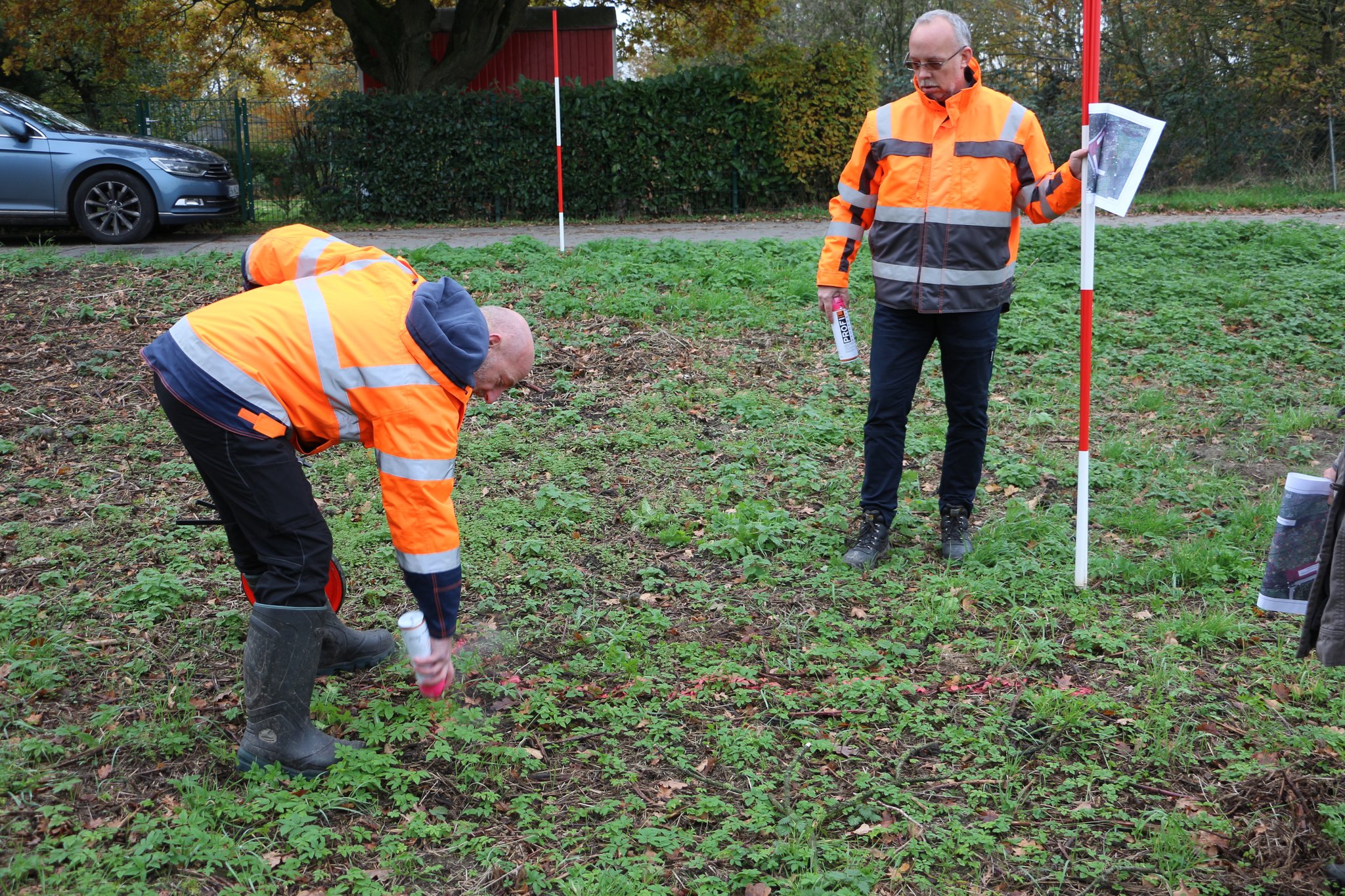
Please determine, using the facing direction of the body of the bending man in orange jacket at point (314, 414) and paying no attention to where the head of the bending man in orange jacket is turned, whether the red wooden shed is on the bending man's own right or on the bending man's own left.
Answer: on the bending man's own left

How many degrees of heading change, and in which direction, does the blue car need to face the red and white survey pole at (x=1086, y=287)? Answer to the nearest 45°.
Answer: approximately 90° to its right

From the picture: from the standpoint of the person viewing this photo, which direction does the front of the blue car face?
facing to the right of the viewer

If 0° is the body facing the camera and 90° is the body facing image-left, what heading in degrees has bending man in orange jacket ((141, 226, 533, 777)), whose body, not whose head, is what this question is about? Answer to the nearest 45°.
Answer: approximately 270°

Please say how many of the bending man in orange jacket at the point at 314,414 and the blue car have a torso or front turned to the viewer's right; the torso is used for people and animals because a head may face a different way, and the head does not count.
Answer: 2

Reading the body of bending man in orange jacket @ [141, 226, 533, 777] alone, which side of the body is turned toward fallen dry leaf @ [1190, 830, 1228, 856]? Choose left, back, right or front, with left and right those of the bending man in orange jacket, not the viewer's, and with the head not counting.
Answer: front
